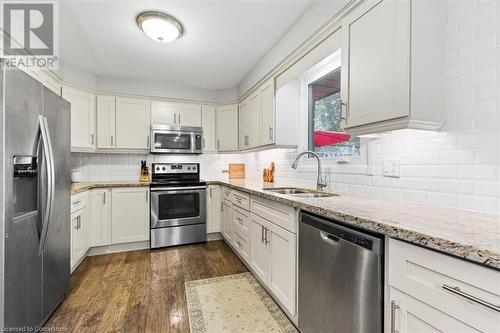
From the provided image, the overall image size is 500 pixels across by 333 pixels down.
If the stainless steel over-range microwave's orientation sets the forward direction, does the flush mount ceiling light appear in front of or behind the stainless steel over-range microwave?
in front

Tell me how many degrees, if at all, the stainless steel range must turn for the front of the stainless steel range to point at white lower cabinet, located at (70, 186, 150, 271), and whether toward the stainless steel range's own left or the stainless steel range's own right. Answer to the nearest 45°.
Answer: approximately 90° to the stainless steel range's own right

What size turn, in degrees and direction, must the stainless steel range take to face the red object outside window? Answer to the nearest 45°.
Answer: approximately 45° to its left

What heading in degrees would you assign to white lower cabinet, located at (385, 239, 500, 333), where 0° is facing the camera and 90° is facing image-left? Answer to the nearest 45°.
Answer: approximately 45°

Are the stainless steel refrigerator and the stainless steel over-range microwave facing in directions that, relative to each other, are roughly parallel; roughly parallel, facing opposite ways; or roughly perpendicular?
roughly perpendicular

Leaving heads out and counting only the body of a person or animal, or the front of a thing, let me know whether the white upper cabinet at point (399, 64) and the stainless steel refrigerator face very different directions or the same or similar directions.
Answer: very different directions

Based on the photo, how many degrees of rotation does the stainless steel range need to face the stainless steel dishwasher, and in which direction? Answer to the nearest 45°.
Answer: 0° — it already faces it

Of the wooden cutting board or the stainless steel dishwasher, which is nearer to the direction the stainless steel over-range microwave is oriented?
the stainless steel dishwasher

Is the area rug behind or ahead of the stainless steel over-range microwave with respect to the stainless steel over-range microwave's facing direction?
ahead
